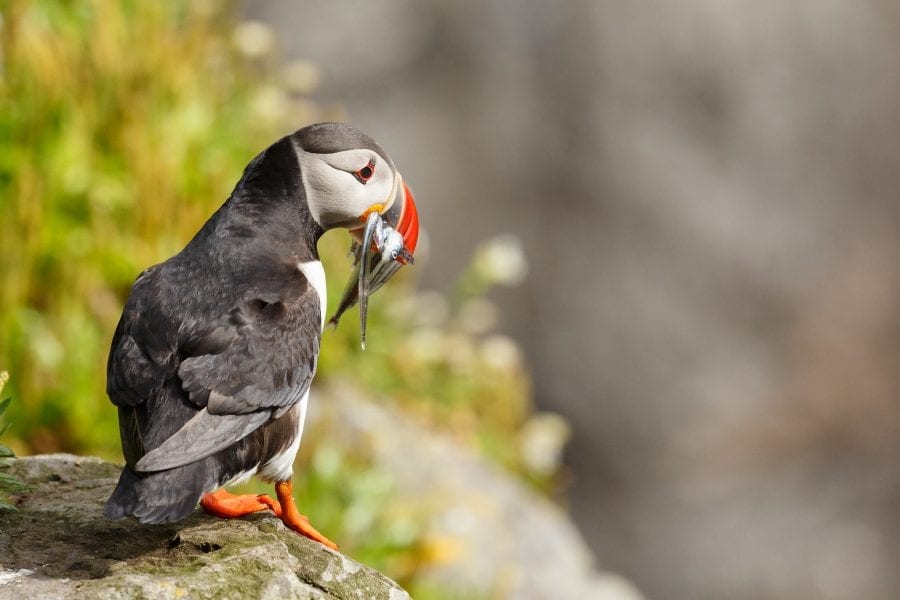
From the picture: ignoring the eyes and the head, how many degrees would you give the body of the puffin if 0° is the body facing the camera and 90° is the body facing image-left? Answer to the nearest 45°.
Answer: approximately 225°
